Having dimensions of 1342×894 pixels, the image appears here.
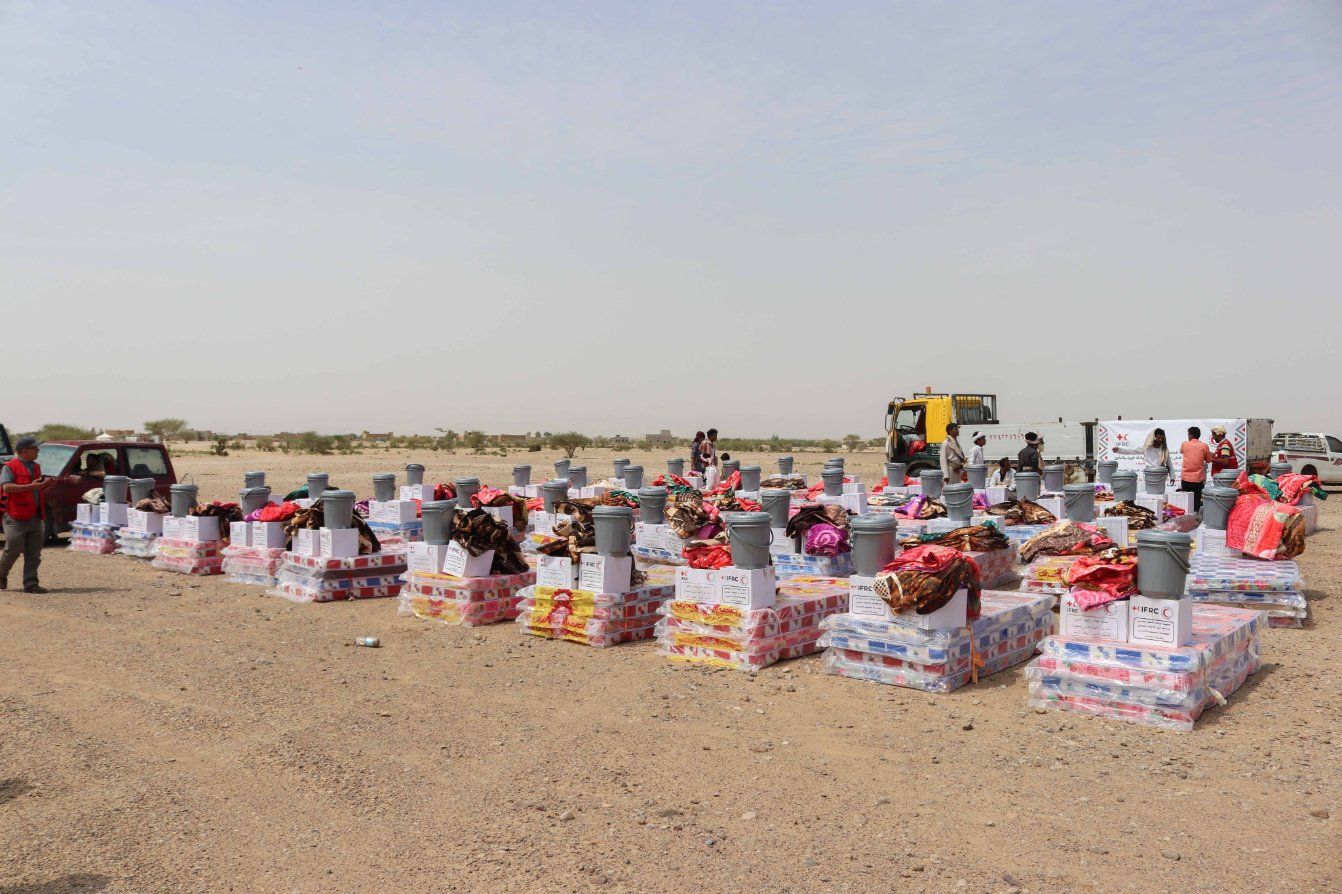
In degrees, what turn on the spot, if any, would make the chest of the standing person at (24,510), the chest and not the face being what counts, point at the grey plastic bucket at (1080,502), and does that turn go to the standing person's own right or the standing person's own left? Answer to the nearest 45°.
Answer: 0° — they already face it

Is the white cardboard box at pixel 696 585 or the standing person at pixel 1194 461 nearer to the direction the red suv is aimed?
the white cardboard box

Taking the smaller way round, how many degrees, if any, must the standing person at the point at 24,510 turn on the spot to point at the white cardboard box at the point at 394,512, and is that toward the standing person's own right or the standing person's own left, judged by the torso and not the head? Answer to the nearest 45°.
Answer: approximately 45° to the standing person's own left

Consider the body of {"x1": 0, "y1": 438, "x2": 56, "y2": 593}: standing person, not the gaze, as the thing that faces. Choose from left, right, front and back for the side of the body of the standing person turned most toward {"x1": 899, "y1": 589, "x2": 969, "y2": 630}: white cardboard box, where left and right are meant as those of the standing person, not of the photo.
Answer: front

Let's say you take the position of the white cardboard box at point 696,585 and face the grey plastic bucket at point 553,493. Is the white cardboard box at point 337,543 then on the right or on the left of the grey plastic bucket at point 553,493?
left

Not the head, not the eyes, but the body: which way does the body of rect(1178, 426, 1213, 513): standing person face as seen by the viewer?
away from the camera

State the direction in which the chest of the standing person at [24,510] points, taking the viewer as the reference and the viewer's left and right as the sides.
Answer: facing the viewer and to the right of the viewer

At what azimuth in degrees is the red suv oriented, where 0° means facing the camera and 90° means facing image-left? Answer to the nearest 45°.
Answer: approximately 45°

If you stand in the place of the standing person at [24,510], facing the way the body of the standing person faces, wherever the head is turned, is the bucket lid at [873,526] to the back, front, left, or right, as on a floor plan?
front

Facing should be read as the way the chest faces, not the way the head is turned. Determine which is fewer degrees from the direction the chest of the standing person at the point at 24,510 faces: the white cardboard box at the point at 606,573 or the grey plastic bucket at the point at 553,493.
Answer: the white cardboard box

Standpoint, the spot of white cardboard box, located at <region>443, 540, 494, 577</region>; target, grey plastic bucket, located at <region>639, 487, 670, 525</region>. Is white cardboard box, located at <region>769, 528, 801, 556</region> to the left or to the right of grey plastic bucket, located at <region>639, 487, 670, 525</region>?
right

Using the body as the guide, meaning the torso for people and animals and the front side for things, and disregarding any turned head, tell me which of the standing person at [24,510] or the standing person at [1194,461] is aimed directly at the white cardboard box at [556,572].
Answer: the standing person at [24,510]

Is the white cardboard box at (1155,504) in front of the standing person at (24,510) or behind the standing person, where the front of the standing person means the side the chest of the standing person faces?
in front
